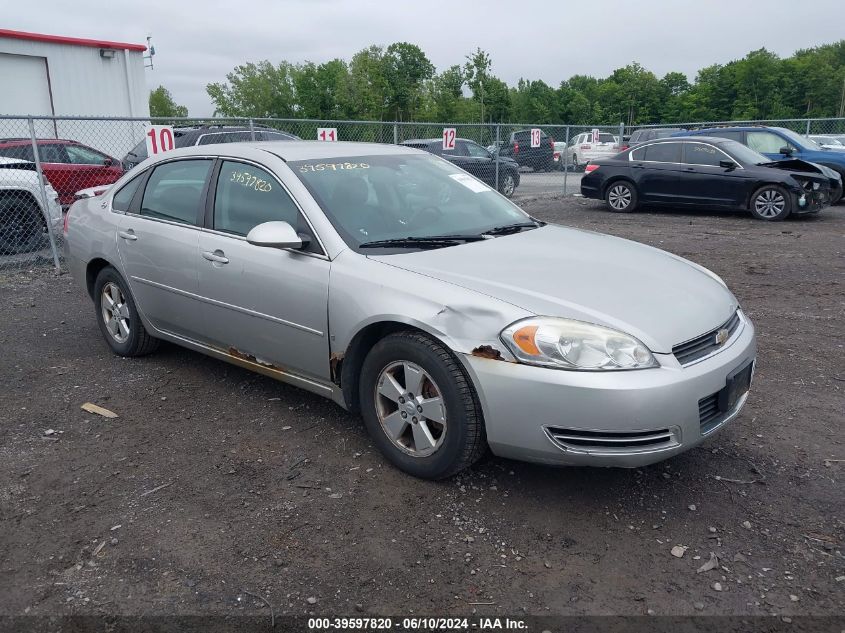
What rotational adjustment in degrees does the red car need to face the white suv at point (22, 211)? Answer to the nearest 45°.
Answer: approximately 90° to its right

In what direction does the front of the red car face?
to the viewer's right

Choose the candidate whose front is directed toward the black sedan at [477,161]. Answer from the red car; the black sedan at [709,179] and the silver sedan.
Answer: the red car

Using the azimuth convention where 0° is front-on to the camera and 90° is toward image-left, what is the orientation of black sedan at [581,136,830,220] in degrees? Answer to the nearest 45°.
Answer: approximately 270°

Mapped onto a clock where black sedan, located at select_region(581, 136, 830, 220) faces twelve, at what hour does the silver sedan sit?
The silver sedan is roughly at 3 o'clock from the black sedan.

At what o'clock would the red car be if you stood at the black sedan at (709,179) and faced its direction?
The red car is roughly at 5 o'clock from the black sedan.

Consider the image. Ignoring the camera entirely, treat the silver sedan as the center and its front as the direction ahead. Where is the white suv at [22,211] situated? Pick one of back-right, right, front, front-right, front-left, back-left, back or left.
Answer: back

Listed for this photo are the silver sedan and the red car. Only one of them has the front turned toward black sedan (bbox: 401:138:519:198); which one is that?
the red car

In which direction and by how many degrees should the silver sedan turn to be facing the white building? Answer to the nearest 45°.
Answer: approximately 180°

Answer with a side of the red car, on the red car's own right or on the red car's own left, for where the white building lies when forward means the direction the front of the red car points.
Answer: on the red car's own left

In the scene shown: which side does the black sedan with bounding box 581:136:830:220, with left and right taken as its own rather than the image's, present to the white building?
back

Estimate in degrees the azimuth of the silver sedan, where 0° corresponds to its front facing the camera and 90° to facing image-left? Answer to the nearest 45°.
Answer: approximately 315°

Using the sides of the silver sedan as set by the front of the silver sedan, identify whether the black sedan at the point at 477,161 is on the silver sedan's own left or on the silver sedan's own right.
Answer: on the silver sedan's own left

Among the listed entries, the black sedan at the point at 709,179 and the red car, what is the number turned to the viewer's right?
2

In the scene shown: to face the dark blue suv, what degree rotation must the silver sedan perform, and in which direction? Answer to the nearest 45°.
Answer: approximately 90° to its left
